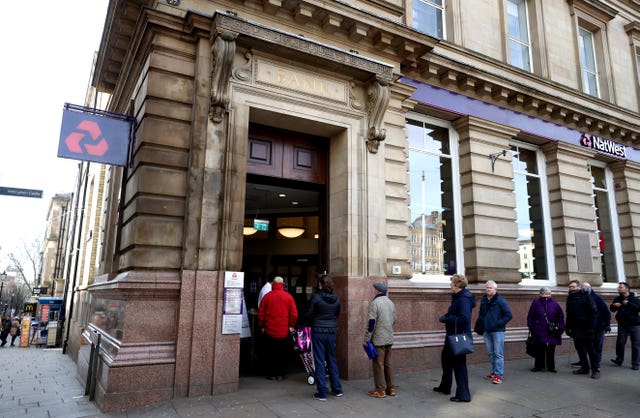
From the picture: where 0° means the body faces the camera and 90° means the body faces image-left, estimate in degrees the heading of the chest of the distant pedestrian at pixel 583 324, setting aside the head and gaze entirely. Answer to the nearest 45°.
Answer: approximately 45°

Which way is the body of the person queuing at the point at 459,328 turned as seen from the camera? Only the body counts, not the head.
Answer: to the viewer's left

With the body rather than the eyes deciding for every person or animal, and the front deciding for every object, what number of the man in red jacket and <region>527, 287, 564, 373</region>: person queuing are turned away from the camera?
1

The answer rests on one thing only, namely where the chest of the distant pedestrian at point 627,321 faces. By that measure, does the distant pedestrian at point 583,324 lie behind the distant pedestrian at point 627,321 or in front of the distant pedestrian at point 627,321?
in front

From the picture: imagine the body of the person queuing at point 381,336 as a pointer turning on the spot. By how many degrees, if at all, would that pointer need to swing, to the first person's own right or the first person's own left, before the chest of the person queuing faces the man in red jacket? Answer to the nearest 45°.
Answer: approximately 45° to the first person's own left

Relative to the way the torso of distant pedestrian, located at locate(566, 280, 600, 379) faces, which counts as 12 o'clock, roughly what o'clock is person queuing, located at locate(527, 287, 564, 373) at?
The person queuing is roughly at 1 o'clock from the distant pedestrian.

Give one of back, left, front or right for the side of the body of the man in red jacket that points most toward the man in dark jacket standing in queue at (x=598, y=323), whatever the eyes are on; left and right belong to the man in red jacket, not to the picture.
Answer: right

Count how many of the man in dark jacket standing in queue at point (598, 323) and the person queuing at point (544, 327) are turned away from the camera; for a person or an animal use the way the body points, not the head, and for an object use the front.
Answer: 0

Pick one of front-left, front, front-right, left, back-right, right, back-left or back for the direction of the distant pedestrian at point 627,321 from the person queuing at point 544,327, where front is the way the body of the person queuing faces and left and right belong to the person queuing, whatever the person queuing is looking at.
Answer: back-left

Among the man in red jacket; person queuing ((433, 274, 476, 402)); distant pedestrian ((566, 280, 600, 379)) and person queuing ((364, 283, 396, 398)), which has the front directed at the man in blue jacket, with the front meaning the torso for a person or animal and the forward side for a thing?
the distant pedestrian

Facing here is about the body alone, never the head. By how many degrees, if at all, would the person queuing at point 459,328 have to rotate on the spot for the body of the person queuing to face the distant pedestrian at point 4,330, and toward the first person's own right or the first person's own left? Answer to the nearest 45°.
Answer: approximately 45° to the first person's own right

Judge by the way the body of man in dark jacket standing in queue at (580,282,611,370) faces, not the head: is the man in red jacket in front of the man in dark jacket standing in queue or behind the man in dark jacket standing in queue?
in front

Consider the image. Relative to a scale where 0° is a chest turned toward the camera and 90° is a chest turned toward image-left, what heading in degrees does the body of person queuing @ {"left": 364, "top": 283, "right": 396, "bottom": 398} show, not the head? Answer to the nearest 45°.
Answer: approximately 135°

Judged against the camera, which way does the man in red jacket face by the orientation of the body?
away from the camera

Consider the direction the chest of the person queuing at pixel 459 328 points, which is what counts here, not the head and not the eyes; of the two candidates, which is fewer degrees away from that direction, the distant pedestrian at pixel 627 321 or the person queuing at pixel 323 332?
the person queuing

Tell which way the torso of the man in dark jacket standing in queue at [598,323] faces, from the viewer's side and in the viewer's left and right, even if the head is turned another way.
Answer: facing to the left of the viewer

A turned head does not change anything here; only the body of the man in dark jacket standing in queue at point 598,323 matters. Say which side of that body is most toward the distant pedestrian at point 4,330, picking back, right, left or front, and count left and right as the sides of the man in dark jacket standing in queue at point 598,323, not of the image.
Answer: front
